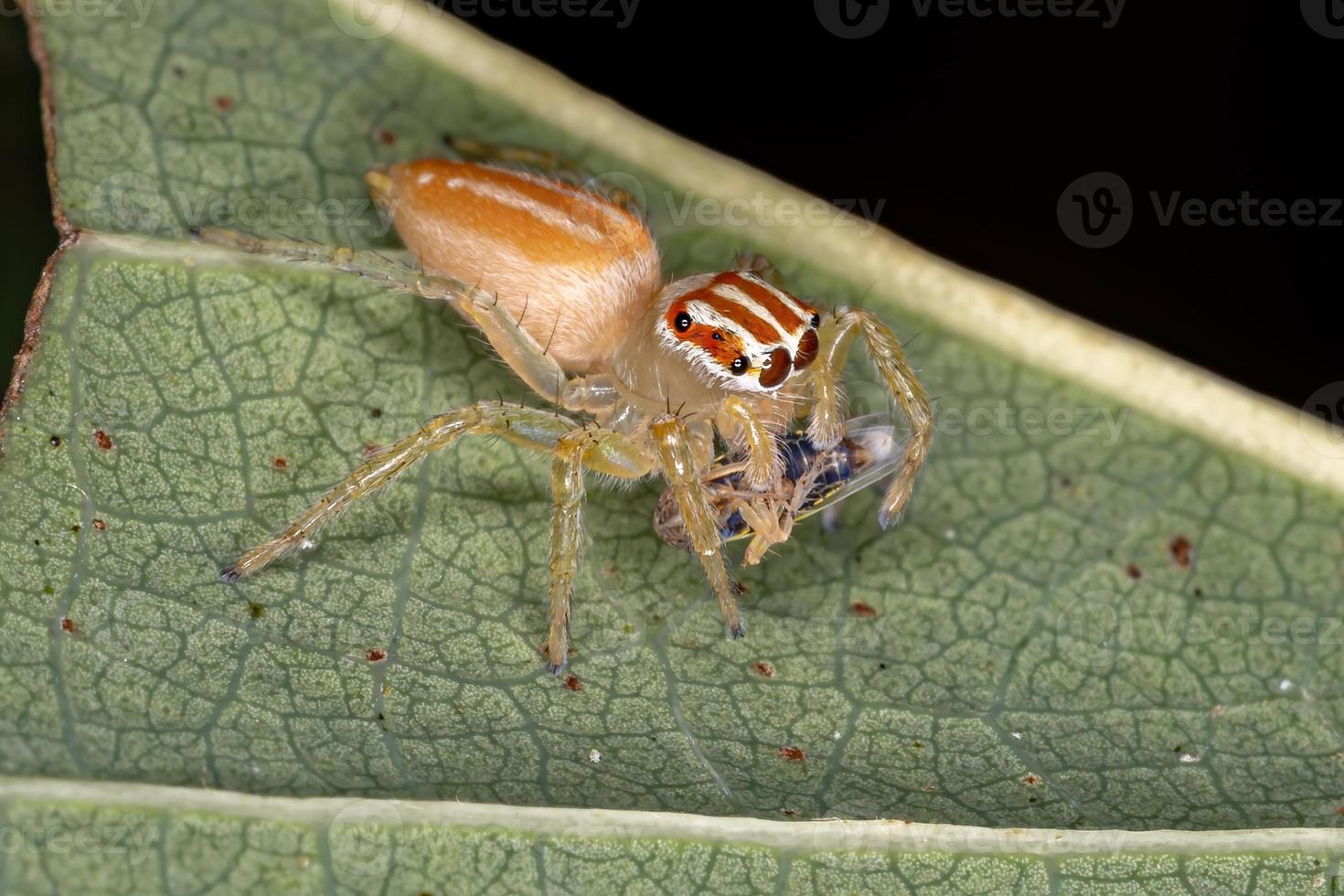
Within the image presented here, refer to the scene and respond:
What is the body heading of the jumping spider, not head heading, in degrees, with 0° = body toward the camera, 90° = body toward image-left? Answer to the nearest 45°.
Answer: approximately 315°
